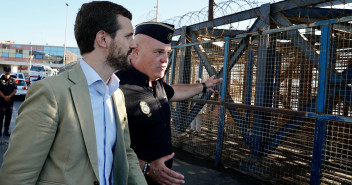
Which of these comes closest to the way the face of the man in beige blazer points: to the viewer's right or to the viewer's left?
to the viewer's right

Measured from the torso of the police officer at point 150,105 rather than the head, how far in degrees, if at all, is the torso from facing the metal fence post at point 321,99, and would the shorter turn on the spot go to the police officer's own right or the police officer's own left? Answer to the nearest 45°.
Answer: approximately 90° to the police officer's own left

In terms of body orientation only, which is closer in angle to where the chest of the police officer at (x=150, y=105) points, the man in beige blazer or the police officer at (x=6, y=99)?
the man in beige blazer

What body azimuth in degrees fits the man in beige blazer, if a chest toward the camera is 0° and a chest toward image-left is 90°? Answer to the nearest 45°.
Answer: approximately 315°

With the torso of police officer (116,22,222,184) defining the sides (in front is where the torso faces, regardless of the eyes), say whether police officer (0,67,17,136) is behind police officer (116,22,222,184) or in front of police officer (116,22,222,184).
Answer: behind

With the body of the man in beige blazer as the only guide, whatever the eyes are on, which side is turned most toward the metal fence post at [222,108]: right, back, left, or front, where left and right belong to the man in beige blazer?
left

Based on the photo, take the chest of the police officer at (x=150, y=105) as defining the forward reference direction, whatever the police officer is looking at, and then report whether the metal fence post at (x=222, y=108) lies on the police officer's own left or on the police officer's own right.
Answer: on the police officer's own left

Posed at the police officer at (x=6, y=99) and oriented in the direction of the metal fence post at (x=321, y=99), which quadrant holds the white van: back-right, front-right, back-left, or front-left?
back-left

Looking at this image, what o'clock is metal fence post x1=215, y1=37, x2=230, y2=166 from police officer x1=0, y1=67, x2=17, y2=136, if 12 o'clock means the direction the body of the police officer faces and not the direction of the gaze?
The metal fence post is roughly at 11 o'clock from the police officer.

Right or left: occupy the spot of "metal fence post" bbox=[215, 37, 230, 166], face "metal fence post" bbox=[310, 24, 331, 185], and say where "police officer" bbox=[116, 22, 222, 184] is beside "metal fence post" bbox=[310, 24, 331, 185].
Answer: right
